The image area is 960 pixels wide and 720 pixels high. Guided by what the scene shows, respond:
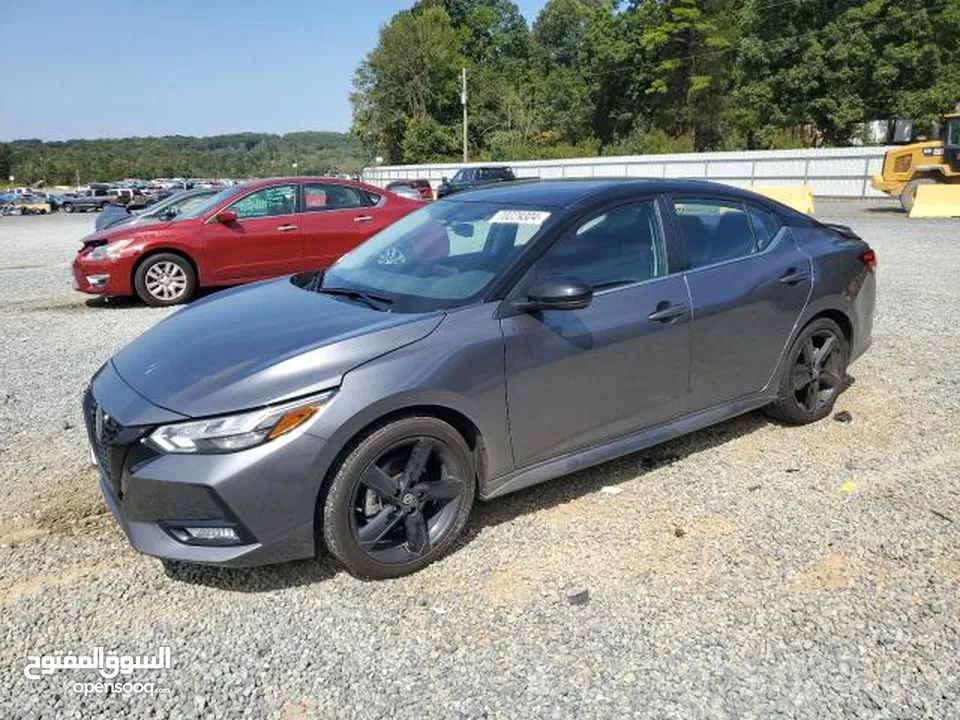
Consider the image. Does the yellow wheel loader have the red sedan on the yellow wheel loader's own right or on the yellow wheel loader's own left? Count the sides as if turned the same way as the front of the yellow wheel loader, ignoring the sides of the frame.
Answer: on the yellow wheel loader's own right

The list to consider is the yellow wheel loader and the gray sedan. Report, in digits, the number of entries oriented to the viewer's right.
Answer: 1

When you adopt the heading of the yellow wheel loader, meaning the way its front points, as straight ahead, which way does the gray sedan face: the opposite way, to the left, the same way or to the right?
to the right

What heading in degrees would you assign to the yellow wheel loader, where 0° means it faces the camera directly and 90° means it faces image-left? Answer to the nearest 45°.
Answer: approximately 270°

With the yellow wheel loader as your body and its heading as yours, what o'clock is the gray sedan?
The gray sedan is roughly at 3 o'clock from the yellow wheel loader.

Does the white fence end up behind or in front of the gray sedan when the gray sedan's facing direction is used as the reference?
behind

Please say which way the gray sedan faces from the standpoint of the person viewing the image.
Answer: facing the viewer and to the left of the viewer

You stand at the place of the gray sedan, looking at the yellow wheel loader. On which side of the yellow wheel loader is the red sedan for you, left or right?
left

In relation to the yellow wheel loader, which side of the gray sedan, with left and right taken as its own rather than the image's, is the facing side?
back

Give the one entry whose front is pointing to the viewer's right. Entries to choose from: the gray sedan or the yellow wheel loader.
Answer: the yellow wheel loader
